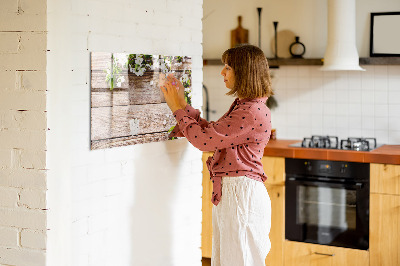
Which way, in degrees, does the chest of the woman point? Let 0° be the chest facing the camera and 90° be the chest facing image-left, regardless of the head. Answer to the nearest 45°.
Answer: approximately 90°

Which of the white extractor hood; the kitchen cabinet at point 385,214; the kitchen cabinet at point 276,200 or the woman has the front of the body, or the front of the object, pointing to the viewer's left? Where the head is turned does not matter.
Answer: the woman

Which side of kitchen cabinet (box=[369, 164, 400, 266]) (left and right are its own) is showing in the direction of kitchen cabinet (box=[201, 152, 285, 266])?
right

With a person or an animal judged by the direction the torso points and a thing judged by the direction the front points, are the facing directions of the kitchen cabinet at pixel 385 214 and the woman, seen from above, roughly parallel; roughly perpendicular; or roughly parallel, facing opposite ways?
roughly perpendicular

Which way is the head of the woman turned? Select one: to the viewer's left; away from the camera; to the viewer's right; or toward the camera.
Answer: to the viewer's left

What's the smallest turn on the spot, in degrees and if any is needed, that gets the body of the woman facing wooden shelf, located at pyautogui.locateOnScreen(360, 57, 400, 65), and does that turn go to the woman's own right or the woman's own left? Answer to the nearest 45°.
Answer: approximately 135° to the woman's own right
